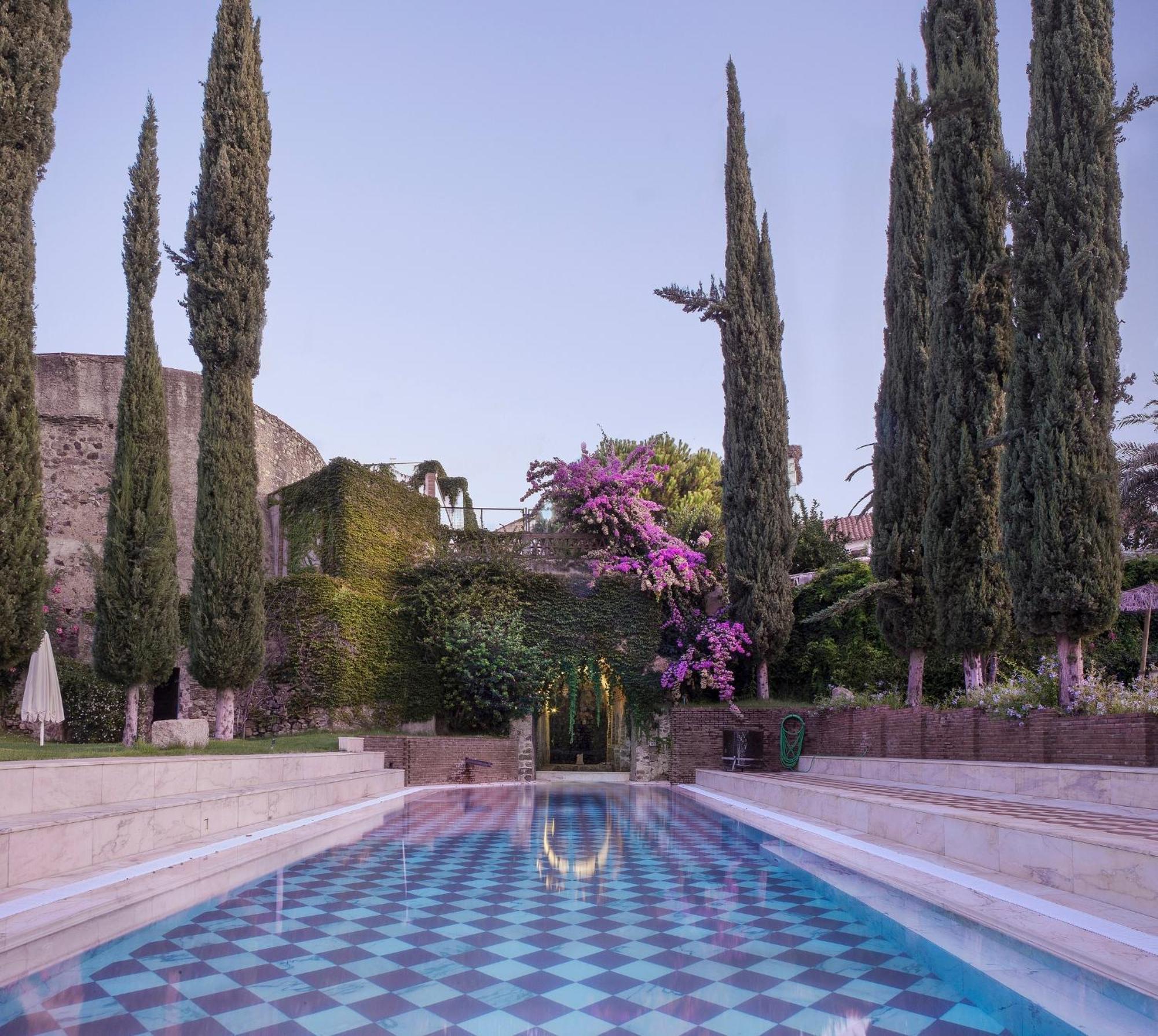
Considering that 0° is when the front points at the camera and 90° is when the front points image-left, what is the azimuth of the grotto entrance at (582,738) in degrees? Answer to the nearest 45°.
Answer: approximately 0°

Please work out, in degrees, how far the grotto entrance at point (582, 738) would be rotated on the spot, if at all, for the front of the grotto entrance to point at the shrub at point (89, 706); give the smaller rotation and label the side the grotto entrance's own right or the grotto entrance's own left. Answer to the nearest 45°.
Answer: approximately 45° to the grotto entrance's own right
